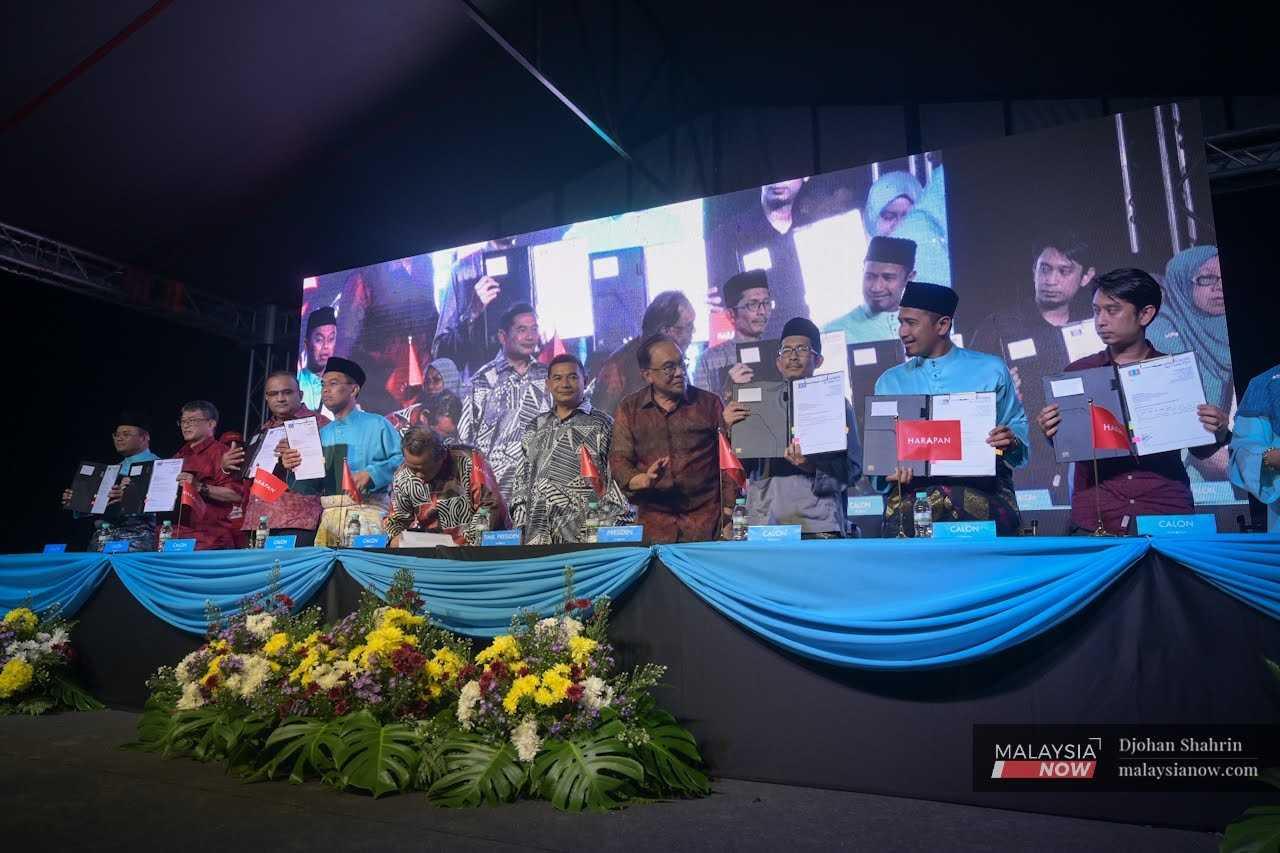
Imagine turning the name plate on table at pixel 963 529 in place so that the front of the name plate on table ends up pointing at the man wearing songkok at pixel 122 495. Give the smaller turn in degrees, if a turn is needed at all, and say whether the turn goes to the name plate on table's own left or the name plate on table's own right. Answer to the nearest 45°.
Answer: approximately 90° to the name plate on table's own right

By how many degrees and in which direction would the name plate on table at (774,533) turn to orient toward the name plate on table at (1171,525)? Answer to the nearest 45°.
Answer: approximately 90° to its left

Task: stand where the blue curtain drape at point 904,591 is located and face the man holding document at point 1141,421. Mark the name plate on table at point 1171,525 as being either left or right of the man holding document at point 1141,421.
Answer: right

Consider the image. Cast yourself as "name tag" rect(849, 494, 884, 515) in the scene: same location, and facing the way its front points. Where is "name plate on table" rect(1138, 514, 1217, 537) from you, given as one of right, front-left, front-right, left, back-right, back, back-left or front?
front-left

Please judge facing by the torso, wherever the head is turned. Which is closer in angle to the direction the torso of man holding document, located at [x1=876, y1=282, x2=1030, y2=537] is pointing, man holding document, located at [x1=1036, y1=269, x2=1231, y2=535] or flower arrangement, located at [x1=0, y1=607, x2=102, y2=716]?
the flower arrangement

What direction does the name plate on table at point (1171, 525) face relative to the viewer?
toward the camera

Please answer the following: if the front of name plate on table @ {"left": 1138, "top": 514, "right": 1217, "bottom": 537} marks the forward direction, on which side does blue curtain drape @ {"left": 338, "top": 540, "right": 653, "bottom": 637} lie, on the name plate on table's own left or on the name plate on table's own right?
on the name plate on table's own right

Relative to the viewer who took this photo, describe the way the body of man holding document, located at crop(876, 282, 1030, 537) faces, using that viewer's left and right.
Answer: facing the viewer and to the left of the viewer

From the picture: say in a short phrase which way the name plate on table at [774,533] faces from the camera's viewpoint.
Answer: facing the viewer

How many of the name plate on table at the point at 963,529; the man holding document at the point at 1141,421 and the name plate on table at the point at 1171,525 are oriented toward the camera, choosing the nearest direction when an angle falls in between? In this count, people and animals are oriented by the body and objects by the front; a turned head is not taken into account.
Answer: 3

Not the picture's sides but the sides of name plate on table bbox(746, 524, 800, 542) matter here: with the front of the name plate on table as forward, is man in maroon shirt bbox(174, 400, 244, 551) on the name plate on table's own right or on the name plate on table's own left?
on the name plate on table's own right

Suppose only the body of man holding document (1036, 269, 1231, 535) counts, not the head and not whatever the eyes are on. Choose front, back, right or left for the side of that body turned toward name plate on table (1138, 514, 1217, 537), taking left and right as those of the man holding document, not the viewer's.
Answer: front

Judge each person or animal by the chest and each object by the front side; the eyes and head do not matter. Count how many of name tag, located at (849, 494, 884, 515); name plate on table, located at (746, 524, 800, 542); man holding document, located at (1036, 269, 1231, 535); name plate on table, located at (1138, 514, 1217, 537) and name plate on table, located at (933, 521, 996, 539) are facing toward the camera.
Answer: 5

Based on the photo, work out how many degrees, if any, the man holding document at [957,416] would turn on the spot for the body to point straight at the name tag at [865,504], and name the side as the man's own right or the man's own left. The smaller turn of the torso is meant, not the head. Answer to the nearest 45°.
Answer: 0° — they already face it

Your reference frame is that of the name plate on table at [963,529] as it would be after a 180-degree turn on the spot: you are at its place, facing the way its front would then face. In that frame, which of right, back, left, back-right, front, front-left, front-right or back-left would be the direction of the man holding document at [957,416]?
front

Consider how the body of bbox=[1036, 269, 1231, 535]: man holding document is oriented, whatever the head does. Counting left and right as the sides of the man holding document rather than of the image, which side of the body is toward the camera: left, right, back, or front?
front

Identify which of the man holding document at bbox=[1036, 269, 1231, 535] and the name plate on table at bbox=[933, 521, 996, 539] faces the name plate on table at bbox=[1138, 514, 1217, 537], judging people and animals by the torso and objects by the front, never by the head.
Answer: the man holding document

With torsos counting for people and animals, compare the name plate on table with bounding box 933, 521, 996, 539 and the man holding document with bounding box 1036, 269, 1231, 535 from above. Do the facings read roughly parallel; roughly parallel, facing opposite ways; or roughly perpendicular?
roughly parallel

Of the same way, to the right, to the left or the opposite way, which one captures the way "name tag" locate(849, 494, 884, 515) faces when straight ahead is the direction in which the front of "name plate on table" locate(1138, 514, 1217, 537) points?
the same way

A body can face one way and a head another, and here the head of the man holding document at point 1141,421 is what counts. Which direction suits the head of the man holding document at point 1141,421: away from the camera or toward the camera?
toward the camera
